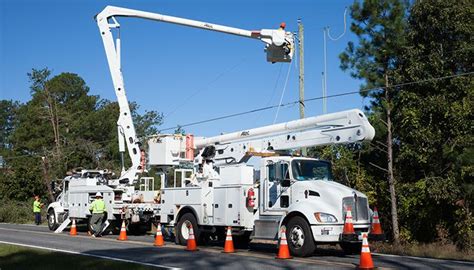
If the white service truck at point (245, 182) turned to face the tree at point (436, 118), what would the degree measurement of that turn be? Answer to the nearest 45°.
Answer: approximately 45° to its left

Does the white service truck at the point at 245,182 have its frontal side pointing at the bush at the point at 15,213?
no

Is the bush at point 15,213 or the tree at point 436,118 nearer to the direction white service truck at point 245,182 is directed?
the tree

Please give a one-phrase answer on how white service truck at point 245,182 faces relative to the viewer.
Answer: facing the viewer and to the right of the viewer

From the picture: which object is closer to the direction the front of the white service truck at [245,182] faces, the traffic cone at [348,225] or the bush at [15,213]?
the traffic cone

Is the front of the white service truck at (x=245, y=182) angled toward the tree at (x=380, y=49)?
no

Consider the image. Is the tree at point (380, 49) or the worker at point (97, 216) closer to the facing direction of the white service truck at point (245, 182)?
the tree
